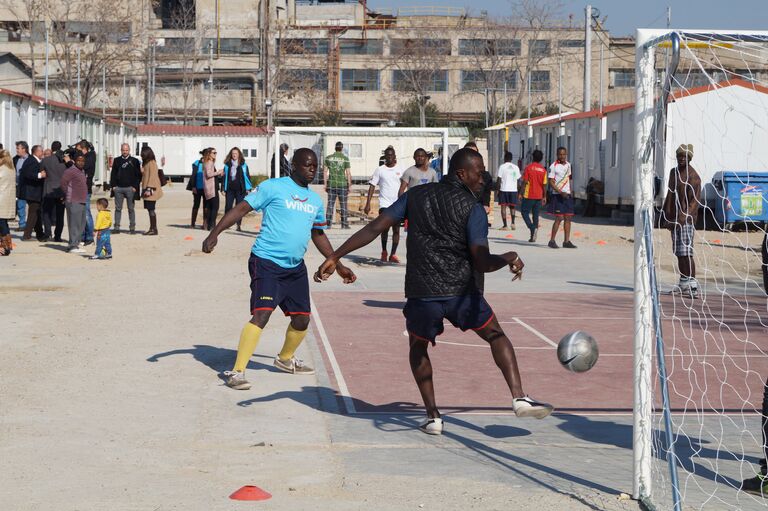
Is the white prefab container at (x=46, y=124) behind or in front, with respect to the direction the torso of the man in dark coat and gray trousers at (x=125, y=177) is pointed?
behind

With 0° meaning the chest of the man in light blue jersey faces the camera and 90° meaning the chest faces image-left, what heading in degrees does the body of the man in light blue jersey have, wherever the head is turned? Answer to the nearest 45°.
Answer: approximately 315°

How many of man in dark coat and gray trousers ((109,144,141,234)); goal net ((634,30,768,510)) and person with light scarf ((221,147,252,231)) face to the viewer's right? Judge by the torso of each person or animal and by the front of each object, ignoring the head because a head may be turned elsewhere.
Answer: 0

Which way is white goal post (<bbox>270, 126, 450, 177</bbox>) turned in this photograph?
toward the camera

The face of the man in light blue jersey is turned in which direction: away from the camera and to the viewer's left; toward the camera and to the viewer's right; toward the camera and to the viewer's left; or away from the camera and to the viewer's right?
toward the camera and to the viewer's right

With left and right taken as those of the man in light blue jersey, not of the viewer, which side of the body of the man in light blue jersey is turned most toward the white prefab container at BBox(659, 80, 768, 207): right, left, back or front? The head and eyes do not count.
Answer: left

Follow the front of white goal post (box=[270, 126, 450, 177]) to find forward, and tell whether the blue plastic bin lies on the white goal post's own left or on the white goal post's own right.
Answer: on the white goal post's own left

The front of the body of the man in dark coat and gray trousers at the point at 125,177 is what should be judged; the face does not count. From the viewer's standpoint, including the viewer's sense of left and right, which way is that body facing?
facing the viewer

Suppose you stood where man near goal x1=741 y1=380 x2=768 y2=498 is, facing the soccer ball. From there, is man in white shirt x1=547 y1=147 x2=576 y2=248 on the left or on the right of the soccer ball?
right

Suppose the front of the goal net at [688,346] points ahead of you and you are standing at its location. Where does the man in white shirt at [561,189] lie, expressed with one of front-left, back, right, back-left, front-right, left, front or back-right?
front
